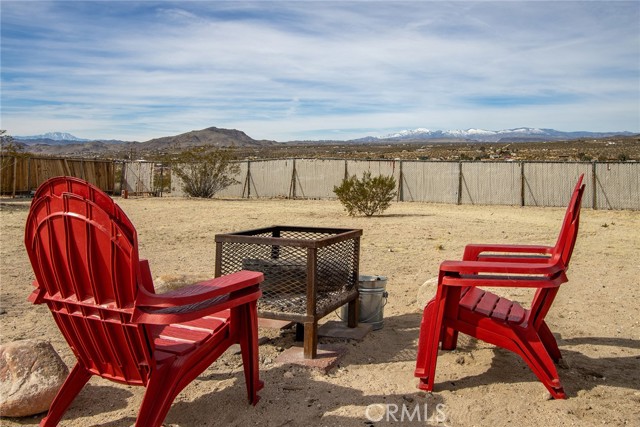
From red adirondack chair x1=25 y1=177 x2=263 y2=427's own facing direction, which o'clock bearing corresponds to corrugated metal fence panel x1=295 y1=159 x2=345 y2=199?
The corrugated metal fence panel is roughly at 11 o'clock from the red adirondack chair.

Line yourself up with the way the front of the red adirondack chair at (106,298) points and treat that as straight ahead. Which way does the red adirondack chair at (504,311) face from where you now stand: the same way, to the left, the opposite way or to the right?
to the left

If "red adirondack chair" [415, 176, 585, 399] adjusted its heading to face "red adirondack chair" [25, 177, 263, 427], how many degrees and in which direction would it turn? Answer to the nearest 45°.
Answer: approximately 45° to its left

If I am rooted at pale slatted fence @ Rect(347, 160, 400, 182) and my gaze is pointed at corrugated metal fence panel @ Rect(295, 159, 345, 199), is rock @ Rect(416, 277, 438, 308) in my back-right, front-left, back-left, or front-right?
back-left

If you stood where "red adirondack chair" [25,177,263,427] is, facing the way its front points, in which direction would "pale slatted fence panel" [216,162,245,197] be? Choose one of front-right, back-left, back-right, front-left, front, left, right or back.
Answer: front-left

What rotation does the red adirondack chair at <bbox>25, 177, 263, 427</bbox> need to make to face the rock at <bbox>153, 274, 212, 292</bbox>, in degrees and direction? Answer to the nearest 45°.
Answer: approximately 45° to its left

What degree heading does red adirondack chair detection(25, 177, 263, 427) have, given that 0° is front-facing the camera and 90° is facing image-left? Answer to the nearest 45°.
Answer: approximately 225°

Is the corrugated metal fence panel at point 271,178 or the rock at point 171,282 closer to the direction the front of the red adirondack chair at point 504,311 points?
the rock

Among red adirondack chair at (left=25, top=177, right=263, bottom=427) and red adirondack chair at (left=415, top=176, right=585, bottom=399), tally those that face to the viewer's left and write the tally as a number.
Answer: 1

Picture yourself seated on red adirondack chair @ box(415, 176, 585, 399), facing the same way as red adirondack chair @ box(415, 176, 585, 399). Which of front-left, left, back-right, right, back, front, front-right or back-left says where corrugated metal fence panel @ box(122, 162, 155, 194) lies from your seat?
front-right

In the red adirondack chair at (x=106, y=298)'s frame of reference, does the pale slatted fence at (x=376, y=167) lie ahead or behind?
ahead

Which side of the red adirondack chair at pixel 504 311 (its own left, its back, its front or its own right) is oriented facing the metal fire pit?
front

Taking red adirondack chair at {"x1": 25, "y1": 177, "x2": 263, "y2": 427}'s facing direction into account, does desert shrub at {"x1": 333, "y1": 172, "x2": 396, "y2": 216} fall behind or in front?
in front

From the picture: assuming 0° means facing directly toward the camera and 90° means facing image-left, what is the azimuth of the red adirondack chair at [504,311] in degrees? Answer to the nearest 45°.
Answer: approximately 90°
